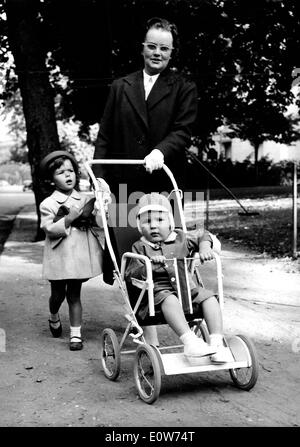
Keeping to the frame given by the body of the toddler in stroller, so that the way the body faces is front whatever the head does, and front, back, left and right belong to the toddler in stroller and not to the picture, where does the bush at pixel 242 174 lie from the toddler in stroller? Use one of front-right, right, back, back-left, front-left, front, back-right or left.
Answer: back-left

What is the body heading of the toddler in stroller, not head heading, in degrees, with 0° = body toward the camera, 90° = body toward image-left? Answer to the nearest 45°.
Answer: approximately 315°

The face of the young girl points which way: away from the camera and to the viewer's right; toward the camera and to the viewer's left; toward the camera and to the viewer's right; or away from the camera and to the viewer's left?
toward the camera and to the viewer's right

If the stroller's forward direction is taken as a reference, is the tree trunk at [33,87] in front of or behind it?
behind

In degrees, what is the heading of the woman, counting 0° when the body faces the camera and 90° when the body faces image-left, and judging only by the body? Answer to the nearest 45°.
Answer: approximately 0°

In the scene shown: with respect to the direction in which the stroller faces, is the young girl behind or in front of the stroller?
behind

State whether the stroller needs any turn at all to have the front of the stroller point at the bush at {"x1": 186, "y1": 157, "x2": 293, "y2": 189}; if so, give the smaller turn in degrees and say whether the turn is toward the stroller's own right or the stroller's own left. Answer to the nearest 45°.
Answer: approximately 135° to the stroller's own left

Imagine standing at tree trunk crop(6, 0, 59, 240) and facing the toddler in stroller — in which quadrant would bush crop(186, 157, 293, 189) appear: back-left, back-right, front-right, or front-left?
back-left
